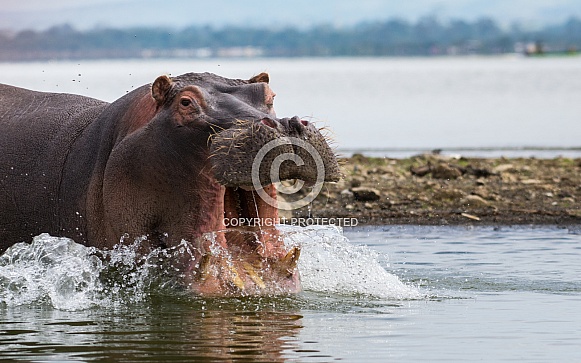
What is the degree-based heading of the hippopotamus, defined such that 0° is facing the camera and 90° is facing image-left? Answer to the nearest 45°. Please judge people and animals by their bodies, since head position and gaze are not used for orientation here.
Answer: approximately 315°
